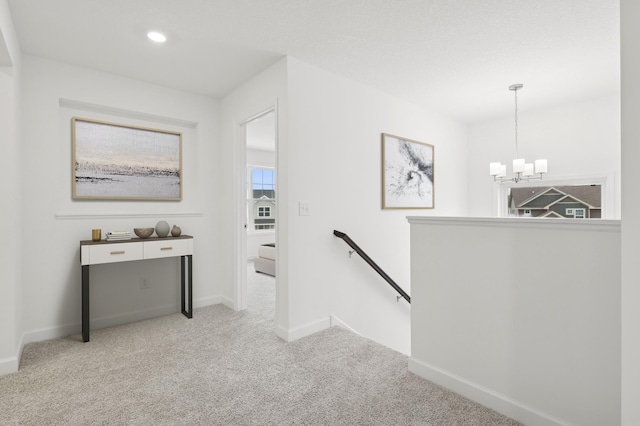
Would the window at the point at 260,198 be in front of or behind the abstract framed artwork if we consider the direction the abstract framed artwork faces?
behind

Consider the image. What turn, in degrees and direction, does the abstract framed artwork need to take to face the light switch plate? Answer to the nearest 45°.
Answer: approximately 90° to its right

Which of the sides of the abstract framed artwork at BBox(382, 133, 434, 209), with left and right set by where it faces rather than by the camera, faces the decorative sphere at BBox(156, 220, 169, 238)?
right

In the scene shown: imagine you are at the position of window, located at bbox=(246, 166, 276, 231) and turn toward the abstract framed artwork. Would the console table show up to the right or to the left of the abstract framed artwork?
right

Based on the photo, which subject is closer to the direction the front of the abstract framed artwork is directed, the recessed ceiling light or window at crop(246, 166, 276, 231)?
the recessed ceiling light

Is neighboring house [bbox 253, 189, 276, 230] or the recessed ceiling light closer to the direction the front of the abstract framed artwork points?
the recessed ceiling light

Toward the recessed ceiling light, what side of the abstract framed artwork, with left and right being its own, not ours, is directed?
right

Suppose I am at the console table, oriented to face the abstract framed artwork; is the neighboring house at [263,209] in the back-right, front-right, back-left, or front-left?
front-left
